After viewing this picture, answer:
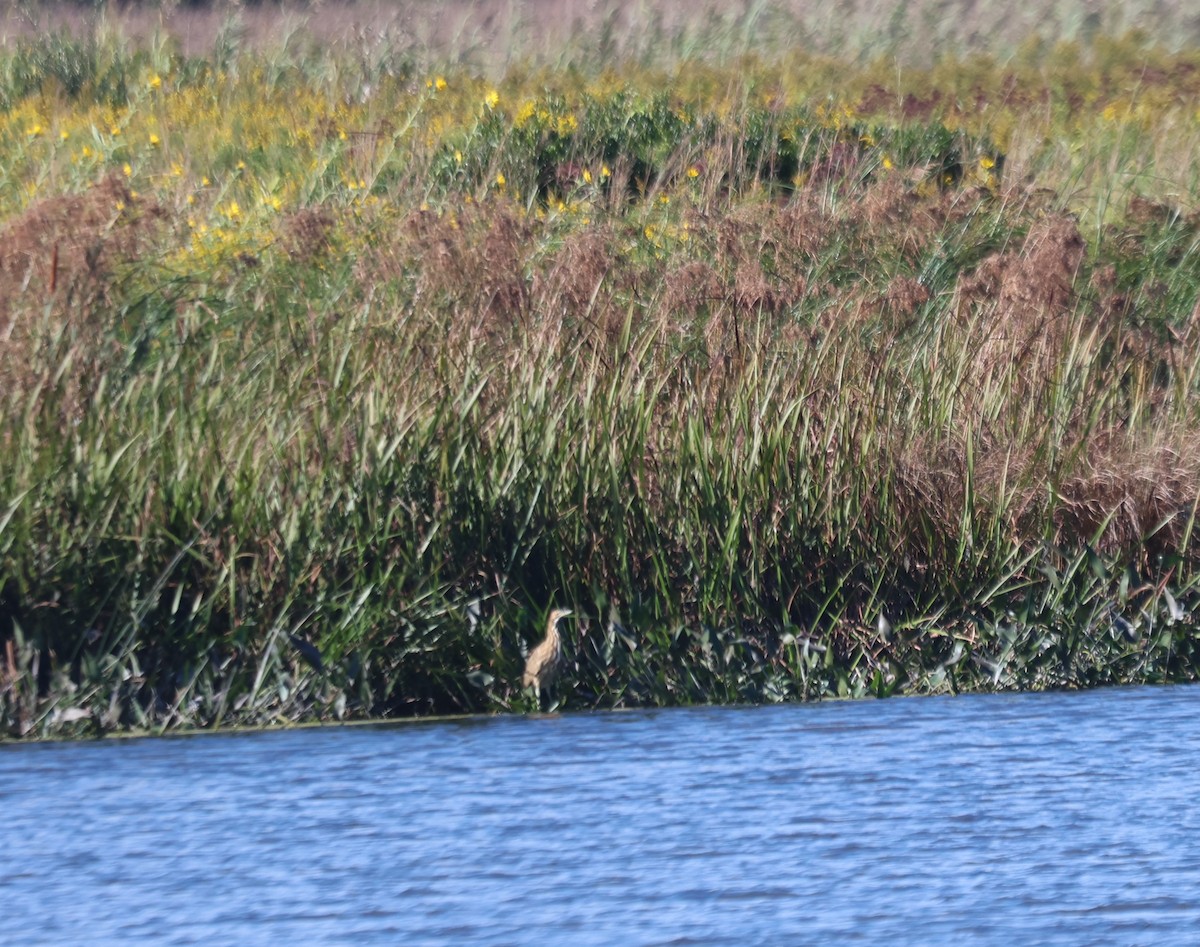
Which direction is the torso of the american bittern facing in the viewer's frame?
to the viewer's right
